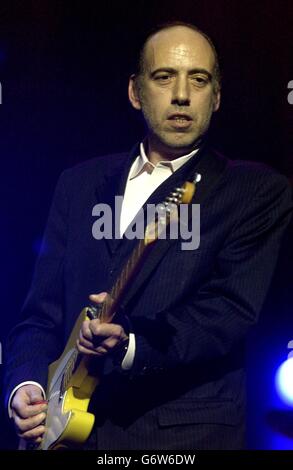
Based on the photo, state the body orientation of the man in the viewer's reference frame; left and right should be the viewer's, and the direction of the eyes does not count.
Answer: facing the viewer and to the left of the viewer
